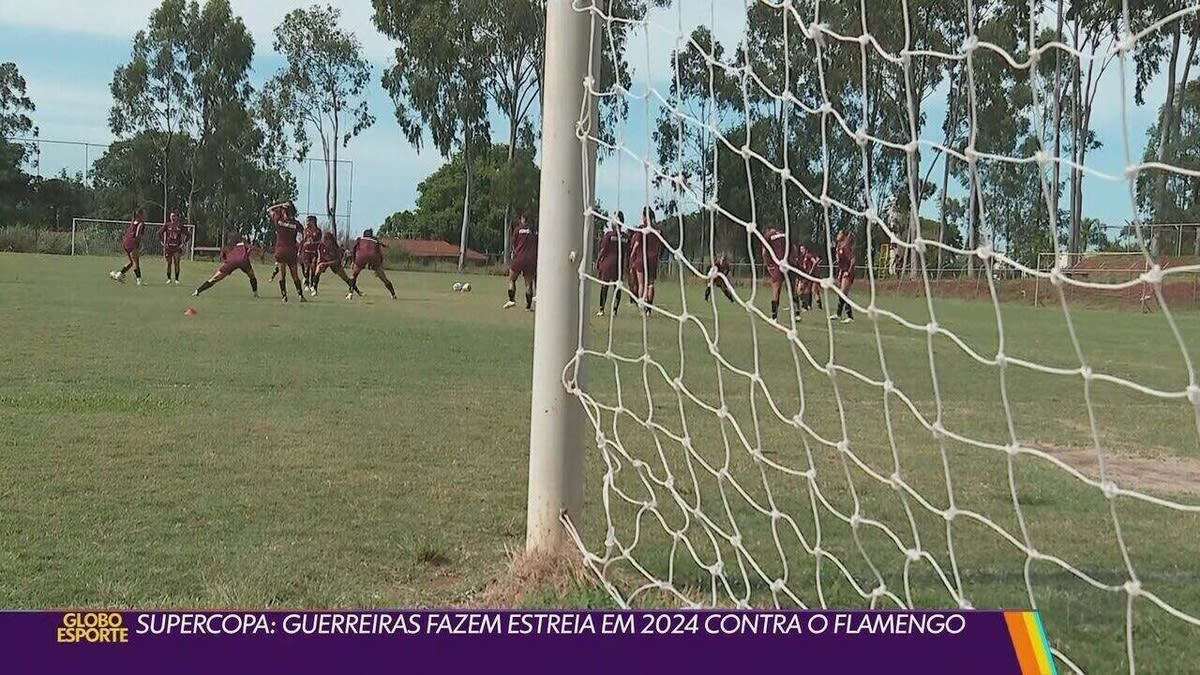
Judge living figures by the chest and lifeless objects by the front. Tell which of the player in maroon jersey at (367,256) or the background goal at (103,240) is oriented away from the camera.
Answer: the player in maroon jersey

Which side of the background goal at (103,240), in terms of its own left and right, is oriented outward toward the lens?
front

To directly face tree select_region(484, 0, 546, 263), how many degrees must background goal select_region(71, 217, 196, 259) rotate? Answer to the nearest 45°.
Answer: approximately 45° to its left

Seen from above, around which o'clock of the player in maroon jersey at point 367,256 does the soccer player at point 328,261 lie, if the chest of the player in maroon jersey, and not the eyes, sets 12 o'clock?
The soccer player is roughly at 9 o'clock from the player in maroon jersey.
